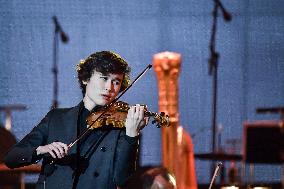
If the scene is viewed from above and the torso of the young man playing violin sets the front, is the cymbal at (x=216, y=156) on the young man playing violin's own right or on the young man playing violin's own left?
on the young man playing violin's own left

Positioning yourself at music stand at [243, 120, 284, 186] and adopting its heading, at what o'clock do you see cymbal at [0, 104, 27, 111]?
The cymbal is roughly at 9 o'clock from the music stand.

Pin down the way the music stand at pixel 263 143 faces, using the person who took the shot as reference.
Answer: facing away from the viewer

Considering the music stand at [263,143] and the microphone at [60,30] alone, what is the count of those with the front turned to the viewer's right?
1

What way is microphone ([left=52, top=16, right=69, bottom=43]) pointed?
to the viewer's right
